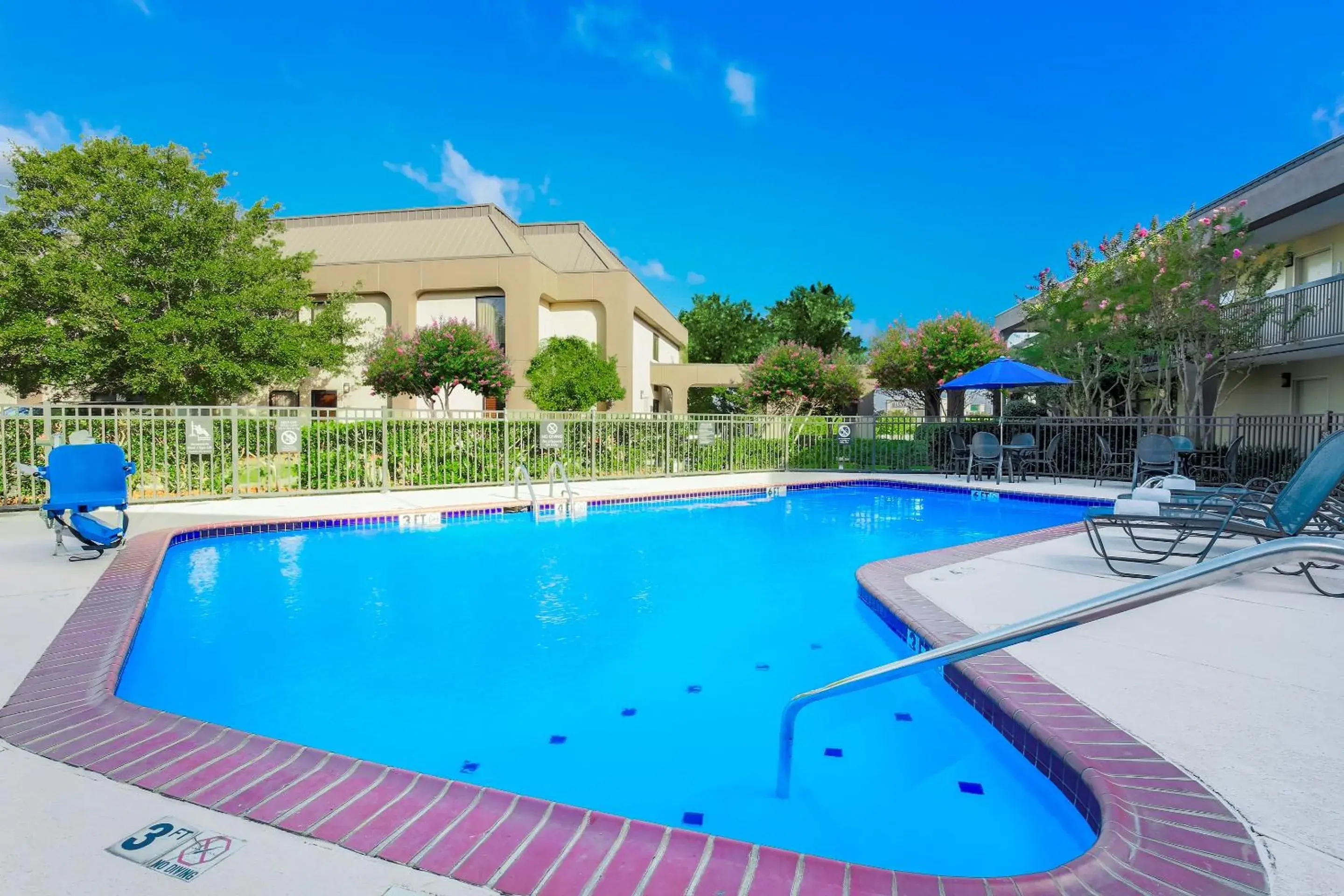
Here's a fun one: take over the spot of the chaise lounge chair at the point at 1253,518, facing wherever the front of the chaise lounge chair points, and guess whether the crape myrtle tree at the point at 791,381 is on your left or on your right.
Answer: on your right

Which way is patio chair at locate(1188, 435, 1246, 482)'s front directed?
to the viewer's left

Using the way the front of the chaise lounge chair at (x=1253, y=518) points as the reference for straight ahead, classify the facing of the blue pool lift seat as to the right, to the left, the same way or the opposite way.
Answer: the opposite way

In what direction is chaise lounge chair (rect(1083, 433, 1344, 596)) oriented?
to the viewer's left

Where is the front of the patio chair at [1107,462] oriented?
to the viewer's right

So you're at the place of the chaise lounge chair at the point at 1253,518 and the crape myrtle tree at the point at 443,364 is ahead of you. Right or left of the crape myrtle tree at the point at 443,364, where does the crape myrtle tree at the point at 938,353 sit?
right

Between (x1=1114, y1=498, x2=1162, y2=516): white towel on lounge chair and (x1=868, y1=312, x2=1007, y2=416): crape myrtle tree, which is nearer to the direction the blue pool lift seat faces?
the white towel on lounge chair

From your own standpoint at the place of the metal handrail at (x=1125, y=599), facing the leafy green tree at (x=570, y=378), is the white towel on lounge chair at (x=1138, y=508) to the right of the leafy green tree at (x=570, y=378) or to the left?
right

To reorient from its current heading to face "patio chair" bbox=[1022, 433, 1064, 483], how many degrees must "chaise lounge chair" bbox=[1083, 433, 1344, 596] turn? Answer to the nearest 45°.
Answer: approximately 90° to its right

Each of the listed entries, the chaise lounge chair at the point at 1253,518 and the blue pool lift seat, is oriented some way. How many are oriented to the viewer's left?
1

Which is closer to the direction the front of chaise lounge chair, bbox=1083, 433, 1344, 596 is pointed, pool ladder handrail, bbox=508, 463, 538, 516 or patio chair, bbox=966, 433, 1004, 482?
the pool ladder handrail

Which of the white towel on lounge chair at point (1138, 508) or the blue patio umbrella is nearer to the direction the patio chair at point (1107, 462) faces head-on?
the white towel on lounge chair

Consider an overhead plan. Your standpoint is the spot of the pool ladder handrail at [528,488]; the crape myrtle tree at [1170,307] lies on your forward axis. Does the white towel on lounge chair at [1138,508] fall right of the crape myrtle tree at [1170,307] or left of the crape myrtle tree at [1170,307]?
right
